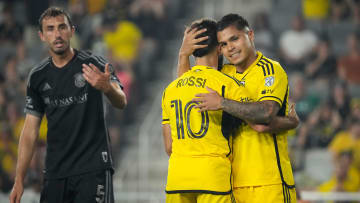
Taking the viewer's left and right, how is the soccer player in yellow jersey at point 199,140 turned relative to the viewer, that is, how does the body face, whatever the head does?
facing away from the viewer and to the right of the viewer

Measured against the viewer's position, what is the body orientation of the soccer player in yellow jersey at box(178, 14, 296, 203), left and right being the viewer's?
facing the viewer and to the left of the viewer

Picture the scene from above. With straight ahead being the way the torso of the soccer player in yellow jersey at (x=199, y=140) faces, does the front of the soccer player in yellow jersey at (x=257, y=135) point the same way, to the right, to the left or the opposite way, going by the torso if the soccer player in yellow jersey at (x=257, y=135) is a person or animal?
the opposite way
